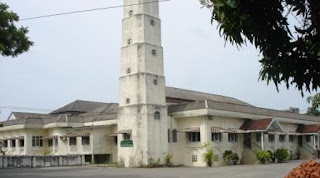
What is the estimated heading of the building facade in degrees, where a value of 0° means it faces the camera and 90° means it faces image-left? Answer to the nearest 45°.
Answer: approximately 315°

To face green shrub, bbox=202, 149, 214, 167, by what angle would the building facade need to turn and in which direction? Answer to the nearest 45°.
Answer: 0° — it already faces it
